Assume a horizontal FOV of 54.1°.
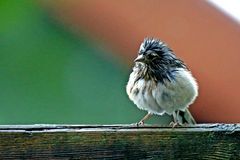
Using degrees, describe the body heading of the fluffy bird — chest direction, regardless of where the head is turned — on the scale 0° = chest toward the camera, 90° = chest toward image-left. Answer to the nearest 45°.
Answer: approximately 45°
